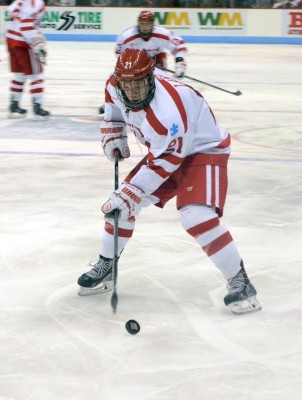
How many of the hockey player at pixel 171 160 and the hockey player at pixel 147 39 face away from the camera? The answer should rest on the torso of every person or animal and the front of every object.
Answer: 0

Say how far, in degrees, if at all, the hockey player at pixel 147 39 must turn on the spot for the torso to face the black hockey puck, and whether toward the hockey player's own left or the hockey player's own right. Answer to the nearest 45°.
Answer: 0° — they already face it

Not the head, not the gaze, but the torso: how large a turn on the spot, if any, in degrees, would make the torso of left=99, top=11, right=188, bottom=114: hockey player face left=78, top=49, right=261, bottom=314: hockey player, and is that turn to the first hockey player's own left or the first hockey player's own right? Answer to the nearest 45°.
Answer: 0° — they already face them

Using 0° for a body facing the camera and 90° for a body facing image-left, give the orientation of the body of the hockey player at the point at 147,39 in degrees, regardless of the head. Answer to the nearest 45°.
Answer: approximately 0°

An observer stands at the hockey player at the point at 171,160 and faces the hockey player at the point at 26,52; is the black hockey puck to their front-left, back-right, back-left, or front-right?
back-left

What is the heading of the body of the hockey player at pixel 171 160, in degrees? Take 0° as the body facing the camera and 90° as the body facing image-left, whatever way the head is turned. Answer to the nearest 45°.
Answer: approximately 45°

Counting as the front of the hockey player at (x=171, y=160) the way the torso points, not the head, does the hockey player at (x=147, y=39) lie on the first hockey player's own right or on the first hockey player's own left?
on the first hockey player's own right
